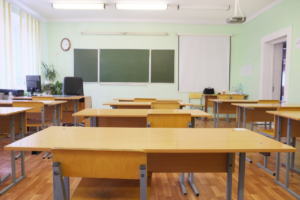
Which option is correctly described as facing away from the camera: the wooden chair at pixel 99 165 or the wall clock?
the wooden chair

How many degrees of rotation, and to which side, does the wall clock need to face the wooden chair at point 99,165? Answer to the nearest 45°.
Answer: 0° — it already faces it

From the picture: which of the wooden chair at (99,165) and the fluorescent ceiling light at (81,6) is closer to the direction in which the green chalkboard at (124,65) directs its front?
the wooden chair

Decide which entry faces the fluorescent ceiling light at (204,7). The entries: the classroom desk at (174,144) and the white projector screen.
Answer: the white projector screen

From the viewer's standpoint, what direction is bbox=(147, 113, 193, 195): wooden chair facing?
away from the camera

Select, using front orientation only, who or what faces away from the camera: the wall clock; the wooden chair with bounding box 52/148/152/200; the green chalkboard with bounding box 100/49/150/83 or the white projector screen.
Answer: the wooden chair

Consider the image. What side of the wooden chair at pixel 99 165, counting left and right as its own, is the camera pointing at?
back

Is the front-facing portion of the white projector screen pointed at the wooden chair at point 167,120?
yes
